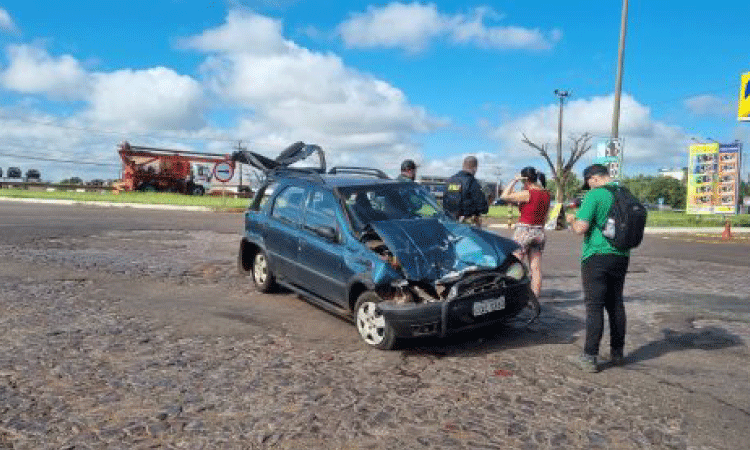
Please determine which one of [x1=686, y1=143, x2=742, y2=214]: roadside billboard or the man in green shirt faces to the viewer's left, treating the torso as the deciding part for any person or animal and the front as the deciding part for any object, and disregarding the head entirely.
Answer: the man in green shirt

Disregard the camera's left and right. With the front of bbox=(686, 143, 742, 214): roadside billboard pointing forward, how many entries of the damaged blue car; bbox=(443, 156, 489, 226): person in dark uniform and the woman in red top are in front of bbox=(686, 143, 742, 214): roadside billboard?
3

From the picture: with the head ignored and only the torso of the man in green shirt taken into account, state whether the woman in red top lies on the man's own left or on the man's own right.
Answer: on the man's own right

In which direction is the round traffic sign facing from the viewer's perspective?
toward the camera

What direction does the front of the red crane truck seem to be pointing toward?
to the viewer's right

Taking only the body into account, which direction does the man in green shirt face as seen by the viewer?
to the viewer's left

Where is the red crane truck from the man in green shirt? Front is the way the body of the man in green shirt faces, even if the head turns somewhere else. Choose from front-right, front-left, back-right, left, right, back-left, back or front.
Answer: front-right

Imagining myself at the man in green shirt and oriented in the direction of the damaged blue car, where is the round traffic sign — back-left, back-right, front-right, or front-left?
front-right

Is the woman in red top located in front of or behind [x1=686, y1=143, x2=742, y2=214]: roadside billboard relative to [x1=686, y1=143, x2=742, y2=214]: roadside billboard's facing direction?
in front

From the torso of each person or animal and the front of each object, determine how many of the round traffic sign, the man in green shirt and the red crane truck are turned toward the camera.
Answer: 1

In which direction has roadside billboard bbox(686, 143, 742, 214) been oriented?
toward the camera

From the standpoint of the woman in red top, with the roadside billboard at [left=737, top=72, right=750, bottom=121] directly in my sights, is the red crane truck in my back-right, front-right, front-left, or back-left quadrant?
front-left

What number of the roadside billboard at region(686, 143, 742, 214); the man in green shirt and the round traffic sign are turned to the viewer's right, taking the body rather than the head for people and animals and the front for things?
0

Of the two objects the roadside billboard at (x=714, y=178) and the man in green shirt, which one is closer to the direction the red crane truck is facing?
the roadside billboard

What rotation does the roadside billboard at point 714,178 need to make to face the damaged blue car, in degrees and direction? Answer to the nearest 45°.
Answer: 0° — it already faces it

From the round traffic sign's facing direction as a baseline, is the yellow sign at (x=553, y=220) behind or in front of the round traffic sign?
in front
